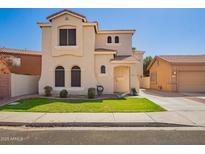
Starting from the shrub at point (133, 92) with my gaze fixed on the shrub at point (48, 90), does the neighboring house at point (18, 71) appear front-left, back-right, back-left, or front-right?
front-right

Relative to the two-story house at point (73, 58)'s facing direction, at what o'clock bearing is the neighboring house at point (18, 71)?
The neighboring house is roughly at 4 o'clock from the two-story house.

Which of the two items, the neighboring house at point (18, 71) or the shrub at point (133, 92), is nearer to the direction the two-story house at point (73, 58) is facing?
the shrub

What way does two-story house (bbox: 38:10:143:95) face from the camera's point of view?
toward the camera

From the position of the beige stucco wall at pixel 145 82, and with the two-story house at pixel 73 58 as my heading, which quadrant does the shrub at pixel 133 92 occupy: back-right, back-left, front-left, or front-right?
front-left

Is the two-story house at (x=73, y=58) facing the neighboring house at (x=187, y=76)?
no

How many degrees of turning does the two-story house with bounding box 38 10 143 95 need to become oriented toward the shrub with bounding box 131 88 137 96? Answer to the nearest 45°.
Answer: approximately 90° to its left

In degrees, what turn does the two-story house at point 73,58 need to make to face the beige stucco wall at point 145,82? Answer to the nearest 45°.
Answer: approximately 135° to its left

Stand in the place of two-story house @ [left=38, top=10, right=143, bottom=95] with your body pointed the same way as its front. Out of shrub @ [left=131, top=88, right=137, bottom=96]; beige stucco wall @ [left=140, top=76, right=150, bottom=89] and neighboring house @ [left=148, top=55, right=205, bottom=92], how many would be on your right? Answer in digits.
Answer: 0
